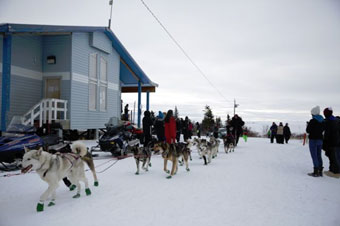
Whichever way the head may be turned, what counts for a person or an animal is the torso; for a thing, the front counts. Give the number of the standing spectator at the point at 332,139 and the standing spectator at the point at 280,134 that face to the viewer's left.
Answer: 1

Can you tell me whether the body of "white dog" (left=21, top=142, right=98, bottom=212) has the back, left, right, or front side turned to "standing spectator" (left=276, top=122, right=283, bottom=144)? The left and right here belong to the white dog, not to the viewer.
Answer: back

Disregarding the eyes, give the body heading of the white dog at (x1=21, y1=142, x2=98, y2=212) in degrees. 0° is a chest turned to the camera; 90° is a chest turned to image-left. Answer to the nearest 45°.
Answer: approximately 45°

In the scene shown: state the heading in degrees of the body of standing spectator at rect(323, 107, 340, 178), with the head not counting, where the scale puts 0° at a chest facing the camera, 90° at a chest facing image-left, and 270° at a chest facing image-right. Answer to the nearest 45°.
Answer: approximately 90°

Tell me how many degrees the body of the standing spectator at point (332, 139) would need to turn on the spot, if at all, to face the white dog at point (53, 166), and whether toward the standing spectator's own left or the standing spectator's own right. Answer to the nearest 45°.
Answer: approximately 45° to the standing spectator's own left
